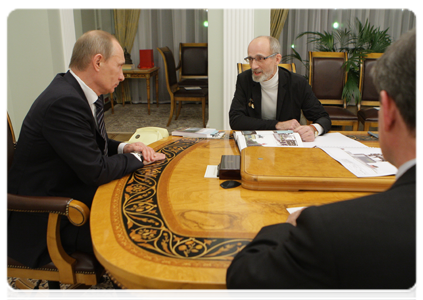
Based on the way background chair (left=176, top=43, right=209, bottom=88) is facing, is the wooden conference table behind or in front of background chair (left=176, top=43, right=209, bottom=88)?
in front

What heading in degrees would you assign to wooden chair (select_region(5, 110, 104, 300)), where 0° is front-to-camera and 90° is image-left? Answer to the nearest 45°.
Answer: approximately 270°

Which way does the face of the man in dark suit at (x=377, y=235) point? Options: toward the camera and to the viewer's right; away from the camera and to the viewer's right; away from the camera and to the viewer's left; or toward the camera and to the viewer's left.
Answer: away from the camera and to the viewer's left

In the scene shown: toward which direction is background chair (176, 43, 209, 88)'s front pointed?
toward the camera

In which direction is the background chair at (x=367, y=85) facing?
toward the camera

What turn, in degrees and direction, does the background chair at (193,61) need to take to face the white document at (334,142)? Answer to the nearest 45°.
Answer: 0° — it already faces it

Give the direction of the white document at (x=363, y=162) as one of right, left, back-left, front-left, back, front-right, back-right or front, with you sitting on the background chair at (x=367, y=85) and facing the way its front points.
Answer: front

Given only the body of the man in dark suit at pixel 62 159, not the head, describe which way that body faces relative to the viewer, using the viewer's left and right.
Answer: facing to the right of the viewer
